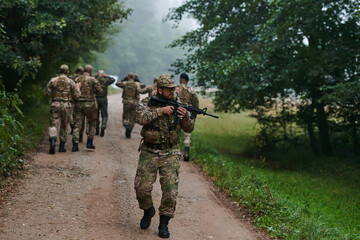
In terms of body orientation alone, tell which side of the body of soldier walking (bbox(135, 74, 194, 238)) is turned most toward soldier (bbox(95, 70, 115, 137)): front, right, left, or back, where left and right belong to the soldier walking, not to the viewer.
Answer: back

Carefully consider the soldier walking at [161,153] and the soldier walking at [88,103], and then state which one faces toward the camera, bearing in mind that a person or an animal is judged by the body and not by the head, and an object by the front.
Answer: the soldier walking at [161,153]

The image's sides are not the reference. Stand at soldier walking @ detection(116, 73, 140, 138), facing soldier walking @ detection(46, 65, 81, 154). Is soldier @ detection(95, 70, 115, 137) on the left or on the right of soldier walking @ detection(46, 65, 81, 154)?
right

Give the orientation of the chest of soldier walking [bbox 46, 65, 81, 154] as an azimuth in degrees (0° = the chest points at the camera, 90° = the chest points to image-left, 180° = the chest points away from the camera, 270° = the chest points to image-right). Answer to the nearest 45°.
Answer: approximately 180°

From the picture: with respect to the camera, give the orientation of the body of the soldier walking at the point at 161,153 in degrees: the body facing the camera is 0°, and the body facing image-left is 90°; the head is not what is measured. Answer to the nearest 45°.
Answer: approximately 0°

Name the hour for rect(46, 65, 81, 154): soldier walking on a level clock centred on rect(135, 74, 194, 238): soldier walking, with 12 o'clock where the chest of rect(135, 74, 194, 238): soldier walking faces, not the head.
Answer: rect(46, 65, 81, 154): soldier walking is roughly at 5 o'clock from rect(135, 74, 194, 238): soldier walking.

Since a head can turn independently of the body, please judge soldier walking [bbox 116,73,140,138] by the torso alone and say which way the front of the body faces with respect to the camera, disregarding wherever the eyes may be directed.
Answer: away from the camera

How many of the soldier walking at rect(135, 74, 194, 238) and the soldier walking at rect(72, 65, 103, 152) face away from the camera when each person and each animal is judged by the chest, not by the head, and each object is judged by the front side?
1

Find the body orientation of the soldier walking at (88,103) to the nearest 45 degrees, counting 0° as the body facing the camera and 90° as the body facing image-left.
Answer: approximately 180°

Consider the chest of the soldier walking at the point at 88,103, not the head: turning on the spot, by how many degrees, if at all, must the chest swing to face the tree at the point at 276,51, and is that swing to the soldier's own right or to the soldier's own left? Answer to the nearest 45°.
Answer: approximately 90° to the soldier's own right

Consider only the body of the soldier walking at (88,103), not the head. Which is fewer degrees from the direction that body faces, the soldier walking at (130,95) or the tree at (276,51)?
the soldier walking

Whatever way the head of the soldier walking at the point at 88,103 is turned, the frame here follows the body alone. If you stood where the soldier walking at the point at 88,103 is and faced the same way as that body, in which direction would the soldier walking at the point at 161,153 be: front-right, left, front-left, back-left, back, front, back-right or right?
back

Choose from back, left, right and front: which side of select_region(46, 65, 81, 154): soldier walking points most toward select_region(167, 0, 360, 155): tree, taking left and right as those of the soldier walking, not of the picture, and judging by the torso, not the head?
right
